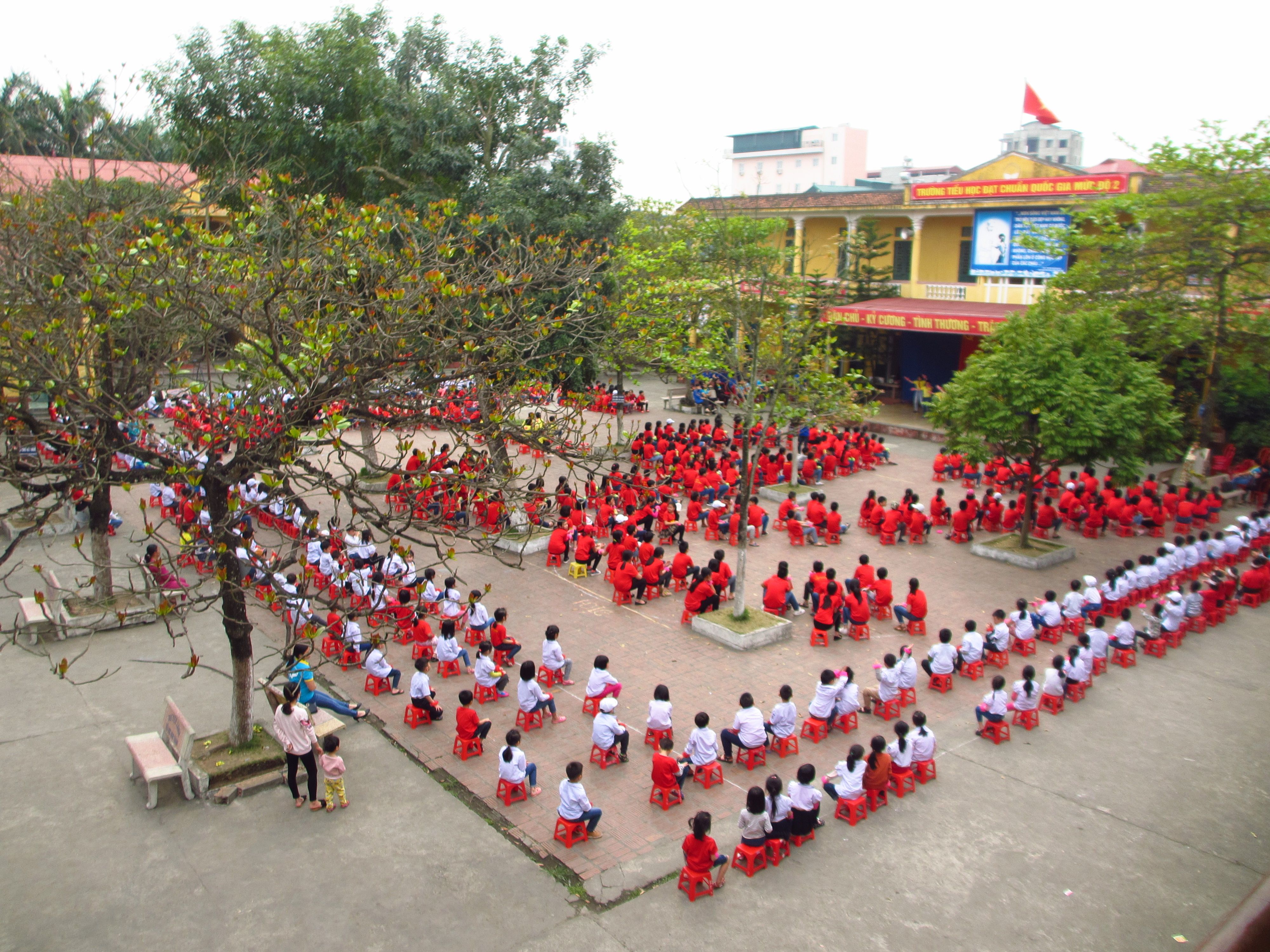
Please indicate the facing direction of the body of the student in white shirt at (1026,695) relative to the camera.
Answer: away from the camera

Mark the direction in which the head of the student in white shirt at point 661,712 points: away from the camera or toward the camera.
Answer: away from the camera

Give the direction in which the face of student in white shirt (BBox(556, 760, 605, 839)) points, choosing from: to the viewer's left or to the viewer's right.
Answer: to the viewer's right

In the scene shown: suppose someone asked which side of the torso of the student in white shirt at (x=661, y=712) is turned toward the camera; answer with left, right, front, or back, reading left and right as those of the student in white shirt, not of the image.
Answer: back

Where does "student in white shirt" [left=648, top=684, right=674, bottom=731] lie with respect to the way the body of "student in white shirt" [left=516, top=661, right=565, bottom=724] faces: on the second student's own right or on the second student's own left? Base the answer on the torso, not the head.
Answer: on the second student's own right

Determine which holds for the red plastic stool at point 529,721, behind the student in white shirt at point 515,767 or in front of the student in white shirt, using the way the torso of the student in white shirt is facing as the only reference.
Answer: in front

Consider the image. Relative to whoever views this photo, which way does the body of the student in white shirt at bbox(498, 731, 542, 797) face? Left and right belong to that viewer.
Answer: facing away from the viewer and to the right of the viewer

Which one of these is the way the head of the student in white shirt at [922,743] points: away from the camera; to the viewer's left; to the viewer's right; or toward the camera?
away from the camera

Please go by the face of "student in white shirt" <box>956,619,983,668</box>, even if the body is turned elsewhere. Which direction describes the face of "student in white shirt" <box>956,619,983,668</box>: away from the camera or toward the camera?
away from the camera

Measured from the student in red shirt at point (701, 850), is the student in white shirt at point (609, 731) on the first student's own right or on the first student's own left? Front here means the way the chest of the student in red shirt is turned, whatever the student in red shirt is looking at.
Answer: on the first student's own left

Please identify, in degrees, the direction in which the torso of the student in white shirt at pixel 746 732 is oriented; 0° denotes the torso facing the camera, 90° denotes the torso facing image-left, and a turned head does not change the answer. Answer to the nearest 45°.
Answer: approximately 135°

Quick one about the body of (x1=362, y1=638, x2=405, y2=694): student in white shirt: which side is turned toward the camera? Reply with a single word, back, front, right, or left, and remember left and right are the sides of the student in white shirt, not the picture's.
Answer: right

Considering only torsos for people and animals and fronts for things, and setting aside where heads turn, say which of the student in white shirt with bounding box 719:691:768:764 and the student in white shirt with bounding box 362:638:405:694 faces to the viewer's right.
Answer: the student in white shirt with bounding box 362:638:405:694

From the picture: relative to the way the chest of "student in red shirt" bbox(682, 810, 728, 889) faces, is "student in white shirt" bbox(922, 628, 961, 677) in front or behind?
in front

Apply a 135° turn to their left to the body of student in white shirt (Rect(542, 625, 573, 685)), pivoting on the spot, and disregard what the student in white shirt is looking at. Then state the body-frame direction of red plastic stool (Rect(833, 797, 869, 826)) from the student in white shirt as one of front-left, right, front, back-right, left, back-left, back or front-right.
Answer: back-left

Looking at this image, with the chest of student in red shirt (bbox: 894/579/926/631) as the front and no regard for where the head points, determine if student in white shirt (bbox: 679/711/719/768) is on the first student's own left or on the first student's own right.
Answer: on the first student's own left
